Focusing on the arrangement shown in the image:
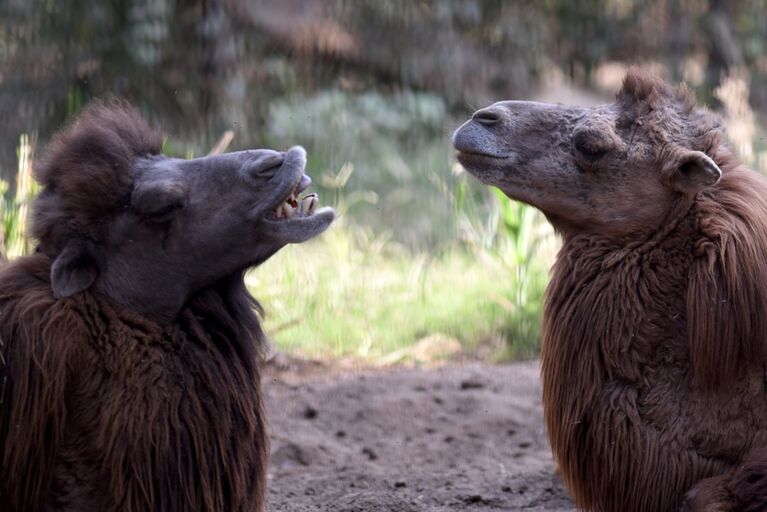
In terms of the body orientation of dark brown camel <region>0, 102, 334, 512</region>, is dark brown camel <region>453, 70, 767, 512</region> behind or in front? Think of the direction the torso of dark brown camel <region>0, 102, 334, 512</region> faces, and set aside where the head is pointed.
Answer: in front

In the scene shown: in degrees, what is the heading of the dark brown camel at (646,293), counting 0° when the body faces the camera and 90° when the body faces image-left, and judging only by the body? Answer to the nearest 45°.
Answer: approximately 90°

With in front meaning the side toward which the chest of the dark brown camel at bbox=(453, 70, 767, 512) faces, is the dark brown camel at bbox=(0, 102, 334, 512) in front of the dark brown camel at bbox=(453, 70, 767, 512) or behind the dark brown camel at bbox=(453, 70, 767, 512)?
in front

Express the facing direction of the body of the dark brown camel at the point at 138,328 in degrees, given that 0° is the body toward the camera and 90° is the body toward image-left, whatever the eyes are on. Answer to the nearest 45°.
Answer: approximately 270°

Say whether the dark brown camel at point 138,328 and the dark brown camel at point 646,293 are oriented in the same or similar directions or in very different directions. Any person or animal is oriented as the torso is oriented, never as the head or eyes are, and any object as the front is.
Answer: very different directions

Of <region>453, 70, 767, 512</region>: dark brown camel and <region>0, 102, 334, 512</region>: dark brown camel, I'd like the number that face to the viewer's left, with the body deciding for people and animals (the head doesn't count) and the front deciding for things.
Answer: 1
